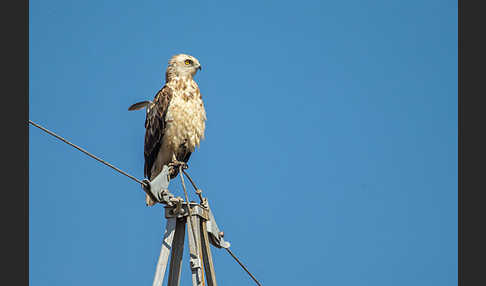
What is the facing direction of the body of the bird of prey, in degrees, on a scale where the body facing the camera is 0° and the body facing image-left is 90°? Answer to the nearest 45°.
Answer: approximately 315°
